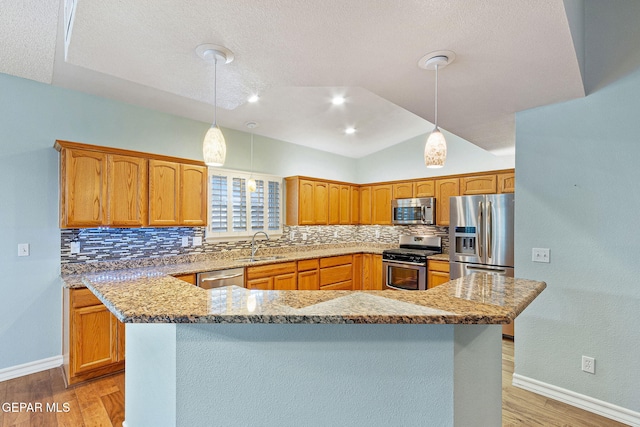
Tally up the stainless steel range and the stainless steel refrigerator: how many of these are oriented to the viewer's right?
0

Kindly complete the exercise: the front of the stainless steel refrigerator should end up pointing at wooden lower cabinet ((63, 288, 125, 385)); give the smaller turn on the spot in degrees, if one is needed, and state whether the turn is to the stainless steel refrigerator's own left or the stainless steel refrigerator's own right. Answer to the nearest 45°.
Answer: approximately 45° to the stainless steel refrigerator's own right

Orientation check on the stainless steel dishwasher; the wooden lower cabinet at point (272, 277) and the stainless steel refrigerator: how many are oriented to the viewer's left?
0

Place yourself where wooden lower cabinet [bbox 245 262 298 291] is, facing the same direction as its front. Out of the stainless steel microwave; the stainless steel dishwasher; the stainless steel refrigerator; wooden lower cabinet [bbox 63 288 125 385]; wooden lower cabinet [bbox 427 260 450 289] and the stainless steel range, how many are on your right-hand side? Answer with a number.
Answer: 2

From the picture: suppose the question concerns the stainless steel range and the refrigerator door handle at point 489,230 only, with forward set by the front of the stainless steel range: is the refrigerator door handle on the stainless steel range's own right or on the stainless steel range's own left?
on the stainless steel range's own left

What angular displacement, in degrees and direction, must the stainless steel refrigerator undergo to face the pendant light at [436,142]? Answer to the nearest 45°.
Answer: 0° — it already faces it

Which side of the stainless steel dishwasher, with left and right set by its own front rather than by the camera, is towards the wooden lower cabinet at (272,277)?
left

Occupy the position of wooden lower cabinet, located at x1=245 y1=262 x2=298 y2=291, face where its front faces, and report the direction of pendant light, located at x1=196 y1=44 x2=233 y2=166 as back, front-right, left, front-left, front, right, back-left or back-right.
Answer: front-right

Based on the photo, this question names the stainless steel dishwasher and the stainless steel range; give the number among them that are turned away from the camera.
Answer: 0

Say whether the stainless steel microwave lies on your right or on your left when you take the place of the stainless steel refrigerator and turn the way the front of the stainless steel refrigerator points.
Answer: on your right

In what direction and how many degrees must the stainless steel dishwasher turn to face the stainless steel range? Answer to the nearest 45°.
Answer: approximately 45° to its left

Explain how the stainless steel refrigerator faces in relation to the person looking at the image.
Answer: facing the viewer

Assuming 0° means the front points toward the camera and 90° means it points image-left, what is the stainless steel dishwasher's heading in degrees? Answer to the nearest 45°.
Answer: approximately 315°

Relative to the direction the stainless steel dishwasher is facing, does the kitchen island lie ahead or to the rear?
ahead

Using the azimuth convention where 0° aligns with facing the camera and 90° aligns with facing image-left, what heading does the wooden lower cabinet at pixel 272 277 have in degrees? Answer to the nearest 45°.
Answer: approximately 315°

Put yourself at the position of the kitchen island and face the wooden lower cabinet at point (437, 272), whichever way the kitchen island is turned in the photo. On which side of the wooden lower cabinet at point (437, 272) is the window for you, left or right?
left

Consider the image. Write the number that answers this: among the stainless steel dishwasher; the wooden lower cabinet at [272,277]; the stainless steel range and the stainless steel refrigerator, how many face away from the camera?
0
